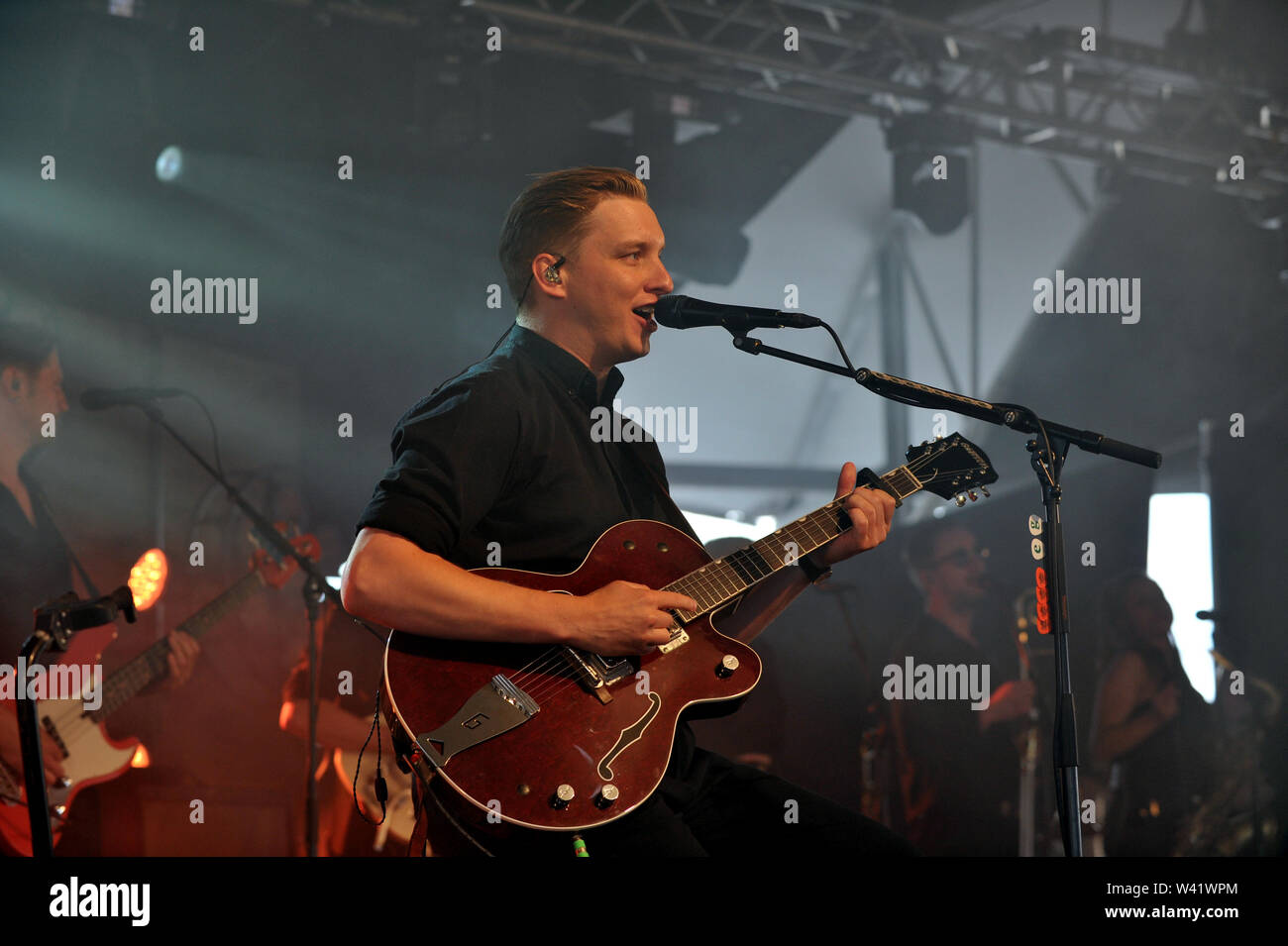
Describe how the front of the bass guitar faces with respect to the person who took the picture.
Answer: facing the viewer and to the right of the viewer

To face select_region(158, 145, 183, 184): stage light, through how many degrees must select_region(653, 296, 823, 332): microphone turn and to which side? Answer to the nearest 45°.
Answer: approximately 45° to its right

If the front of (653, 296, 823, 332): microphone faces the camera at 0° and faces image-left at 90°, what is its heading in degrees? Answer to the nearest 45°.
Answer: approximately 90°

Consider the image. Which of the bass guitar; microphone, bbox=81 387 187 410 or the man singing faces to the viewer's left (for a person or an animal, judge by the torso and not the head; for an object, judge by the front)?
the microphone

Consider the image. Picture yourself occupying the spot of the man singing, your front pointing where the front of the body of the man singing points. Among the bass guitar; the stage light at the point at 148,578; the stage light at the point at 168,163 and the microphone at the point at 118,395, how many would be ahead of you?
0

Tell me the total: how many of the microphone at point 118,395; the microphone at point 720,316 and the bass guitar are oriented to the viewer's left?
2

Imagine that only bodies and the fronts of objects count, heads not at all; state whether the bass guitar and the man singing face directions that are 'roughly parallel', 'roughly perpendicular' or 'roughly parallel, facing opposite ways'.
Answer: roughly parallel

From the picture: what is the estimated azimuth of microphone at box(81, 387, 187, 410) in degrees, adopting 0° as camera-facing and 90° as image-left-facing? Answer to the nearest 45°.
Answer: approximately 90°

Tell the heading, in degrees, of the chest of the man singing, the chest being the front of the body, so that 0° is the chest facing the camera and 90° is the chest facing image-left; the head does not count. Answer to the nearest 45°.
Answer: approximately 315°

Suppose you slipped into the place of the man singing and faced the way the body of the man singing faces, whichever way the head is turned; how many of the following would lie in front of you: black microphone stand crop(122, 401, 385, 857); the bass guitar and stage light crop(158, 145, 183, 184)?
0

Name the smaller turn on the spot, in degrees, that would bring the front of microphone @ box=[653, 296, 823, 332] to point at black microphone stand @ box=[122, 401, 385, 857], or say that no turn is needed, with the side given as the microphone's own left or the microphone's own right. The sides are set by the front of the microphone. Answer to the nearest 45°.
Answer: approximately 45° to the microphone's own right

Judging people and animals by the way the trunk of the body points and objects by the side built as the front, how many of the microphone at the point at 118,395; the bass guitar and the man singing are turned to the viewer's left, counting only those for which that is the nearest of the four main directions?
1

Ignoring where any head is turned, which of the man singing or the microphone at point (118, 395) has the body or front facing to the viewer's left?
the microphone

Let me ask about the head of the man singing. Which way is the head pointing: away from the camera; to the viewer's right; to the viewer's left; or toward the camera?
to the viewer's right

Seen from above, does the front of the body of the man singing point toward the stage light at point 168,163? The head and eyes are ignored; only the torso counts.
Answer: no
